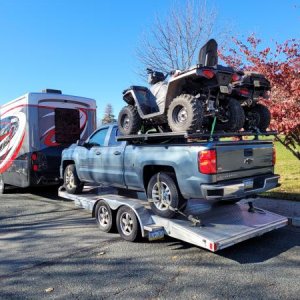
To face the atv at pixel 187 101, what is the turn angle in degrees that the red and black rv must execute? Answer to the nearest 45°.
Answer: approximately 180°

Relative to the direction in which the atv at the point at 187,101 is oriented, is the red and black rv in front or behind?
in front

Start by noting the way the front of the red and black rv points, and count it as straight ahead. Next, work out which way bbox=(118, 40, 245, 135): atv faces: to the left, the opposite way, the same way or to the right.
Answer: the same way

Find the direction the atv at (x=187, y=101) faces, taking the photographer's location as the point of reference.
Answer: facing away from the viewer and to the left of the viewer

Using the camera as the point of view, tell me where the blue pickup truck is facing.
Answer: facing away from the viewer and to the left of the viewer

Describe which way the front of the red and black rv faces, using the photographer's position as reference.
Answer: facing away from the viewer and to the left of the viewer

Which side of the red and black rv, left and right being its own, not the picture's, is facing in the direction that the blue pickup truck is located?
back

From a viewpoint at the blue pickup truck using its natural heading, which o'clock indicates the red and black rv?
The red and black rv is roughly at 12 o'clock from the blue pickup truck.

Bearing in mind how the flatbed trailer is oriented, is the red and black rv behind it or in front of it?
in front

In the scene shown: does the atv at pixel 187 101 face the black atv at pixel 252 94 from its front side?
no

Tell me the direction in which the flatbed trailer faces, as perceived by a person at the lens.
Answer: facing away from the viewer and to the left of the viewer

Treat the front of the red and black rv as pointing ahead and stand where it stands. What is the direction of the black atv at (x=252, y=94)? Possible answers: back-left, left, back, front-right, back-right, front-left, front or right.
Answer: back

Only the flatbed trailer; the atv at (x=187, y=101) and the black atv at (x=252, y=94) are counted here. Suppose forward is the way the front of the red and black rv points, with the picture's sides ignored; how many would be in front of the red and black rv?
0
